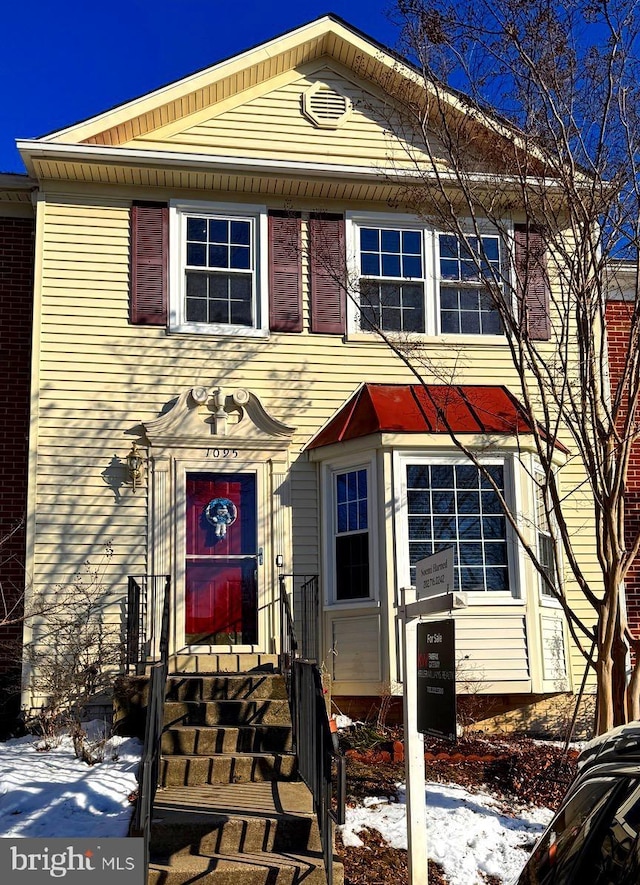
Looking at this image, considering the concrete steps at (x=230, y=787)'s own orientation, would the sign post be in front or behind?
in front

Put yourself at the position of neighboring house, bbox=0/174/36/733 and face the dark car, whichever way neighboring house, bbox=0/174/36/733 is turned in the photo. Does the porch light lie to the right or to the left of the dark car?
left

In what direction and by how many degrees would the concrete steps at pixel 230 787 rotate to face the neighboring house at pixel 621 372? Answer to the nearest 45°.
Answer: approximately 135° to its left

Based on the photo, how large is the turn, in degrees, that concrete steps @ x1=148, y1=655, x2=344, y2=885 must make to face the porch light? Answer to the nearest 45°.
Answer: approximately 180°

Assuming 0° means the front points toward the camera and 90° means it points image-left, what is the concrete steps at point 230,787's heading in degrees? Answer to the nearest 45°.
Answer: approximately 0°
